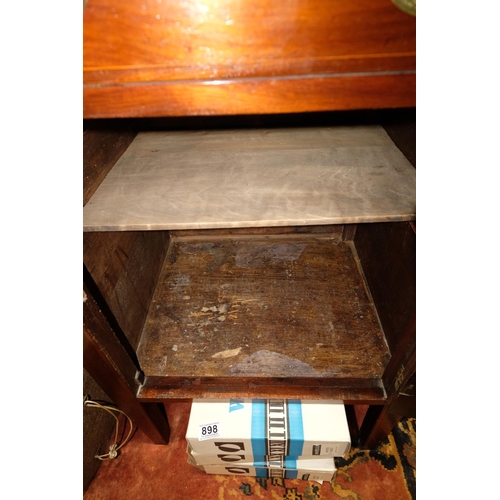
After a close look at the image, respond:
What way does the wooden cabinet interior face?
toward the camera
